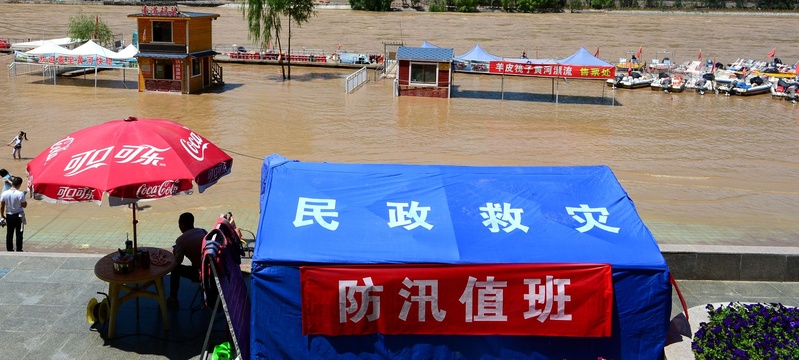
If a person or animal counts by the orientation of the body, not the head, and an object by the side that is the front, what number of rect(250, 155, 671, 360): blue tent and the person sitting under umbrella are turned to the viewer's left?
1

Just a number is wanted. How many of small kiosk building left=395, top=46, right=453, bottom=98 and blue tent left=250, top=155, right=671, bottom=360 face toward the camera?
2

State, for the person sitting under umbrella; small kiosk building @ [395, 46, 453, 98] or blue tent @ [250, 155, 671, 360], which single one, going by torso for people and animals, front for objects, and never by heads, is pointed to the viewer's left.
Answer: the person sitting under umbrella

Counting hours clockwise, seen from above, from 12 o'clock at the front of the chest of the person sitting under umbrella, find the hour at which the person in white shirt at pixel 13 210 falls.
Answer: The person in white shirt is roughly at 2 o'clock from the person sitting under umbrella.

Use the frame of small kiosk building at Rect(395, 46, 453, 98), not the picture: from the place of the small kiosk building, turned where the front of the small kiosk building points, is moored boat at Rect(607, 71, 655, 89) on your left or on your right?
on your left

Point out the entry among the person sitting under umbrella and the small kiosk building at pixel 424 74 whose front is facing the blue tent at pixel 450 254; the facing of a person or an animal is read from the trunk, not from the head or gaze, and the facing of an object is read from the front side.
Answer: the small kiosk building

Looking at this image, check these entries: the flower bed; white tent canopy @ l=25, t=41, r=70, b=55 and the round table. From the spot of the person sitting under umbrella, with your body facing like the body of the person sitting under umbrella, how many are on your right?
1

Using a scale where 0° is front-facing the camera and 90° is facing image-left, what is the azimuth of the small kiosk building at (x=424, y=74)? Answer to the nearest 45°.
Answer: approximately 0°

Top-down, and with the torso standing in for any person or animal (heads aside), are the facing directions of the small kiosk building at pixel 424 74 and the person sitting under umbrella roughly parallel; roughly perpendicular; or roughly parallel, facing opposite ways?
roughly perpendicular

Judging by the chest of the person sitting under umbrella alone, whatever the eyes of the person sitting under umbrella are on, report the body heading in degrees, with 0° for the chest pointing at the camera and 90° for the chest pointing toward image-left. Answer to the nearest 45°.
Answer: approximately 90°
